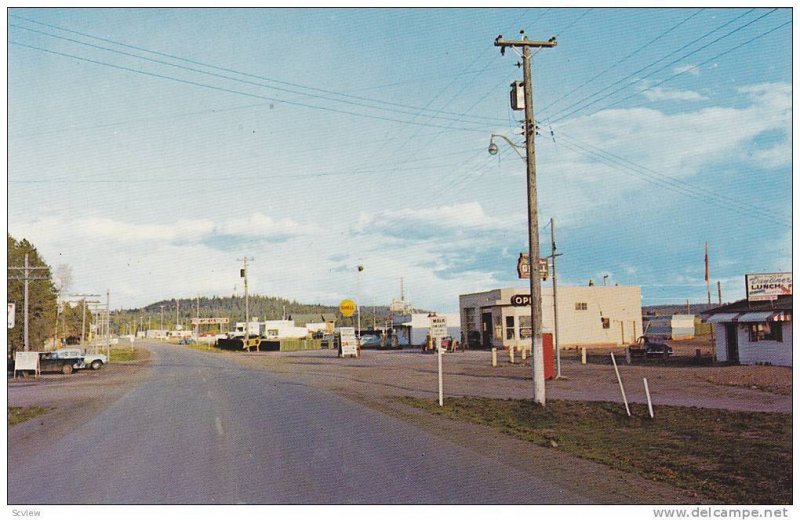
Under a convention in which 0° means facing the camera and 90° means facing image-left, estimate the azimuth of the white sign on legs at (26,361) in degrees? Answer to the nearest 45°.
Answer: approximately 0°

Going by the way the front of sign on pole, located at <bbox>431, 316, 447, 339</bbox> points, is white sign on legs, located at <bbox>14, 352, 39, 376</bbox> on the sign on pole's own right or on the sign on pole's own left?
on the sign on pole's own right

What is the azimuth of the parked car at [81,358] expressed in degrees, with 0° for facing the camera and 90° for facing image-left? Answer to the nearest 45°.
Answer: approximately 270°

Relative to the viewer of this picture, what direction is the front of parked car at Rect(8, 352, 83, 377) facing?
facing to the right of the viewer

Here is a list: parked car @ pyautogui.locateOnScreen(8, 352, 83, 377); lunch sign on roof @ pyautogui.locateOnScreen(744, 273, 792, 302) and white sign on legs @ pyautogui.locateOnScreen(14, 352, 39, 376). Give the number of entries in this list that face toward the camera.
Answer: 2

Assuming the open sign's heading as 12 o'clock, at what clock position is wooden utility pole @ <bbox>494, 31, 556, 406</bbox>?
The wooden utility pole is roughly at 12 o'clock from the open sign.

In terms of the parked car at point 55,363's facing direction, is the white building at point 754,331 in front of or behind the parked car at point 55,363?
in front

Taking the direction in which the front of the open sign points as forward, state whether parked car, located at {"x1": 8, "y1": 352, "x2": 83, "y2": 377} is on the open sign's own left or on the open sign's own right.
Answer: on the open sign's own right
